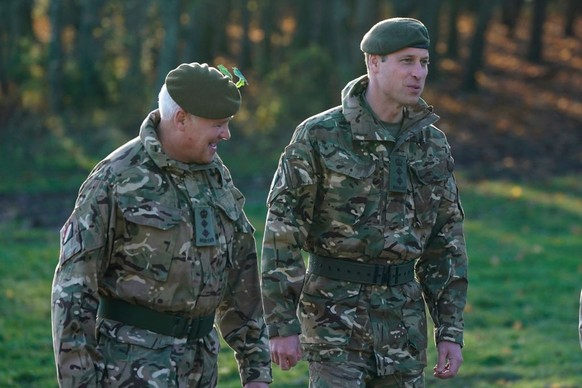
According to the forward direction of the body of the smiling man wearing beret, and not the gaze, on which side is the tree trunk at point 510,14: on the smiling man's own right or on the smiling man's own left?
on the smiling man's own left

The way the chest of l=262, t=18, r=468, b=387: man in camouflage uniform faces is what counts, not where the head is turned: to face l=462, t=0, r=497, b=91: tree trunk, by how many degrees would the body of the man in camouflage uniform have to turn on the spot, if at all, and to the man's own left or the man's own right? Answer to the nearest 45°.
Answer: approximately 135° to the man's own left

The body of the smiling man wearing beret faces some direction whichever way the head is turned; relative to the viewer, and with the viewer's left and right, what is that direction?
facing the viewer and to the right of the viewer

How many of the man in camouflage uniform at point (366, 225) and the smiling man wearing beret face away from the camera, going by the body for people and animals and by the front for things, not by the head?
0

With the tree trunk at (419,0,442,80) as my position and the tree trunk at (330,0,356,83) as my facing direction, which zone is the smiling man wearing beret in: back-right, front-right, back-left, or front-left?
front-left

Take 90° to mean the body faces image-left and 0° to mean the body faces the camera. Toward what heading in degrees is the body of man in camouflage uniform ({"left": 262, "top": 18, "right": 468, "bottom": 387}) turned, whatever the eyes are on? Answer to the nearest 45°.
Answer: approximately 315°

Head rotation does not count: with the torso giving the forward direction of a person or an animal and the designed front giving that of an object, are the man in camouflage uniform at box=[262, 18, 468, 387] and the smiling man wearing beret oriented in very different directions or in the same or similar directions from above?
same or similar directions

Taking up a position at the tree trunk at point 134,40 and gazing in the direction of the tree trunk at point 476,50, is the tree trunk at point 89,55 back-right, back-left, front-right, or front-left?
back-right

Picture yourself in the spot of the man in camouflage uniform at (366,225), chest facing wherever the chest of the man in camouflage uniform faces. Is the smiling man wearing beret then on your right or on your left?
on your right

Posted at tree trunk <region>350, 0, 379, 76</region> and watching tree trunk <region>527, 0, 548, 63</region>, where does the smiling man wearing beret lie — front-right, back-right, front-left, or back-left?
back-right

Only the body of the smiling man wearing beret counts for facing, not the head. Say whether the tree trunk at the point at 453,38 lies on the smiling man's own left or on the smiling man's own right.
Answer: on the smiling man's own left

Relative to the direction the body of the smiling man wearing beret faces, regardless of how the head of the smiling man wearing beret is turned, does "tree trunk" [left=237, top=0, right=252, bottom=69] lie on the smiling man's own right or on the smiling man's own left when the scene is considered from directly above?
on the smiling man's own left

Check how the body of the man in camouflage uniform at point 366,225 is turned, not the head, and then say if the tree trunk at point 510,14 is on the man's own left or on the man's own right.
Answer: on the man's own left

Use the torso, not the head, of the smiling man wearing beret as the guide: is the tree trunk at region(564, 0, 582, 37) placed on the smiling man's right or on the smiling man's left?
on the smiling man's left

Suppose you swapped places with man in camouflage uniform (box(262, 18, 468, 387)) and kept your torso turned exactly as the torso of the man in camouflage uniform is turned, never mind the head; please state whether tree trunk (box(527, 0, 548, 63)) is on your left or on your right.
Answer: on your left
